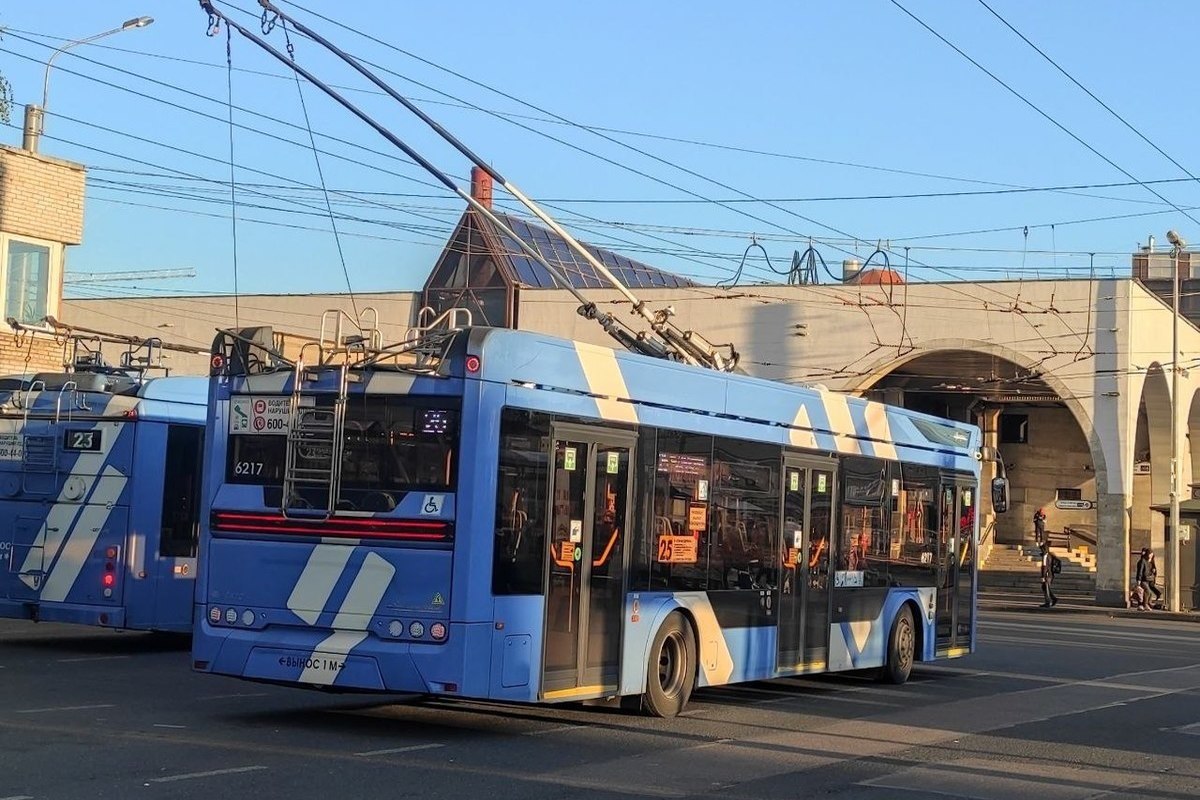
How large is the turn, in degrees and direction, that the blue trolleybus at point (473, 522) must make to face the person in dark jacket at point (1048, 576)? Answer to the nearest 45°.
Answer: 0° — it already faces them

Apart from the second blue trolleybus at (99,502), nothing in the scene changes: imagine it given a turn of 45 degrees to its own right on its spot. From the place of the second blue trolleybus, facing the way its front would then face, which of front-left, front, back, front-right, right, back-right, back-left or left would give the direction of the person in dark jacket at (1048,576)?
front-left

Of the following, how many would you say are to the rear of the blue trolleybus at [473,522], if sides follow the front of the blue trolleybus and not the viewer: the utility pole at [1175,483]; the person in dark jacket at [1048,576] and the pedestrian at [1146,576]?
0

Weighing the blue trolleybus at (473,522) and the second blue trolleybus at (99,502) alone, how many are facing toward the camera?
0

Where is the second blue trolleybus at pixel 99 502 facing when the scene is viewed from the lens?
facing away from the viewer and to the right of the viewer

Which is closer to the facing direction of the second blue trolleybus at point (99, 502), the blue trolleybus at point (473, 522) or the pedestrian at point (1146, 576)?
the pedestrian

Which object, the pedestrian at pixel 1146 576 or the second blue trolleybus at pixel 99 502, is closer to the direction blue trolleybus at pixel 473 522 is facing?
the pedestrian

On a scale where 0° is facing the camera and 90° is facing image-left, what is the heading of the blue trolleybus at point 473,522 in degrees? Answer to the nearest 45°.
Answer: approximately 225°

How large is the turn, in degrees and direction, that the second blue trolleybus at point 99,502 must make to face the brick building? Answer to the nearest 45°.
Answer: approximately 45° to its left

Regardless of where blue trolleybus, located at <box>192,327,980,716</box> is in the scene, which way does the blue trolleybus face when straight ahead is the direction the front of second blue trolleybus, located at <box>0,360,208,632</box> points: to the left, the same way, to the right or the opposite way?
the same way

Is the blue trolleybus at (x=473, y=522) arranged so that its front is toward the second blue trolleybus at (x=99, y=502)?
no

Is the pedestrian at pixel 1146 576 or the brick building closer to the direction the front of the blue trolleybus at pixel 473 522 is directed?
the pedestrian
